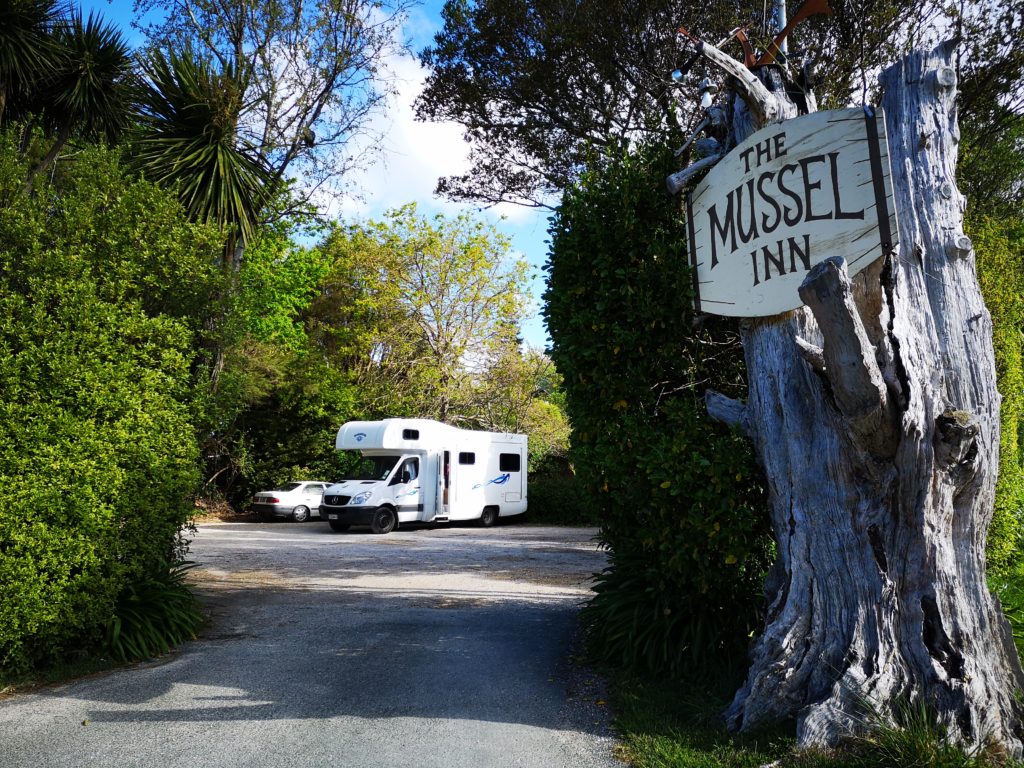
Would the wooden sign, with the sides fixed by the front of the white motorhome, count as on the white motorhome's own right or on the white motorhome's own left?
on the white motorhome's own left

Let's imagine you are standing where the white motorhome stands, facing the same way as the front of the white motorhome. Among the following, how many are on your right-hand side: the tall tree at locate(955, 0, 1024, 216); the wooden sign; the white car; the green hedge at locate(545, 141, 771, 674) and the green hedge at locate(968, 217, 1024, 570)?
1

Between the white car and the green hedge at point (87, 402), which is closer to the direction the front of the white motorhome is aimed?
the green hedge

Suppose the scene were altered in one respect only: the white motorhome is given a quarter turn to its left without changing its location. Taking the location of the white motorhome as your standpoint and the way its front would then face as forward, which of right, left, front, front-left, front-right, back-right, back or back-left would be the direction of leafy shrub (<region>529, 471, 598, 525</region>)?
left

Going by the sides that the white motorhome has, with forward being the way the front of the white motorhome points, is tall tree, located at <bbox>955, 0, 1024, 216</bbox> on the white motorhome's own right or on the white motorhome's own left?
on the white motorhome's own left

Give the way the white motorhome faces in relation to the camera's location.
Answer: facing the viewer and to the left of the viewer

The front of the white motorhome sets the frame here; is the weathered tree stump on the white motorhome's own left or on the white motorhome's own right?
on the white motorhome's own left

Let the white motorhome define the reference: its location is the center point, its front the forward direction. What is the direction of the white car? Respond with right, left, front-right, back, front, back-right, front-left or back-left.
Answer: right

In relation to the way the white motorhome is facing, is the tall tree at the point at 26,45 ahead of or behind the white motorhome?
ahead
